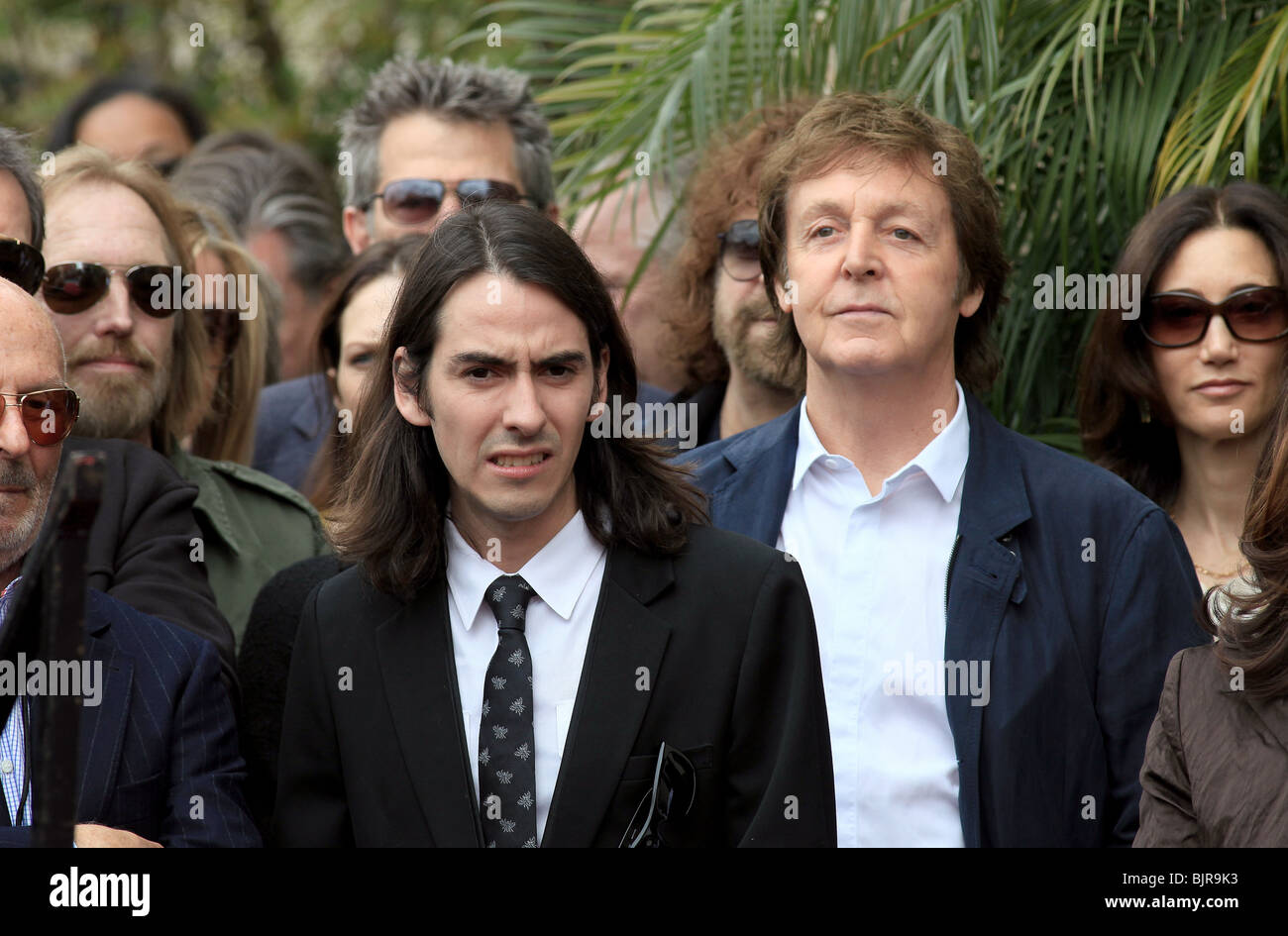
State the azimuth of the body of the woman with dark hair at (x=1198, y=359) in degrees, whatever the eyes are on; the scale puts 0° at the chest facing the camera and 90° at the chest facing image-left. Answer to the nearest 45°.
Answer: approximately 0°

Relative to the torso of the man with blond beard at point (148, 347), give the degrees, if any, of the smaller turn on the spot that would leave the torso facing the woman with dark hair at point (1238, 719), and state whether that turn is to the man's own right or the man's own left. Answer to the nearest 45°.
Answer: approximately 45° to the man's own left

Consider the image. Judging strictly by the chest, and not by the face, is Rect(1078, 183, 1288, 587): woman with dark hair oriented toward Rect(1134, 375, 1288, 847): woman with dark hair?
yes

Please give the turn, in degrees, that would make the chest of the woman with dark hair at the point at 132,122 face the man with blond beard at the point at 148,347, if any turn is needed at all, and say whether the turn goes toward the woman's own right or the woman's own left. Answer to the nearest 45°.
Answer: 0° — they already face them

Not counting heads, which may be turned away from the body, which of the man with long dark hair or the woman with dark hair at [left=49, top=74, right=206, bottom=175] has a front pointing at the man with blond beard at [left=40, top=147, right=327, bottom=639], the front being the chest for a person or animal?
the woman with dark hair

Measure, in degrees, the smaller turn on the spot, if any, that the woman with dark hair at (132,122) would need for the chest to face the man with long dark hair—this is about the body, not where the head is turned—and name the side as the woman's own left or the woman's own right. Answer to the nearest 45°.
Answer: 0° — they already face them

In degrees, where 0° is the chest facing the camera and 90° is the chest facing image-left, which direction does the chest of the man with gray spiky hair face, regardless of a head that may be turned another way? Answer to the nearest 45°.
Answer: approximately 0°
